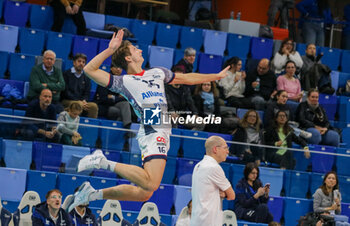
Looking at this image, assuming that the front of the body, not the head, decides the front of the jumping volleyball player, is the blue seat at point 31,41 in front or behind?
behind

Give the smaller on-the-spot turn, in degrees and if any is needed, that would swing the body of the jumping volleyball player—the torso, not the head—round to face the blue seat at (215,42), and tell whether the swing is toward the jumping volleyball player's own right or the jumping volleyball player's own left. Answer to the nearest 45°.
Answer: approximately 135° to the jumping volleyball player's own left

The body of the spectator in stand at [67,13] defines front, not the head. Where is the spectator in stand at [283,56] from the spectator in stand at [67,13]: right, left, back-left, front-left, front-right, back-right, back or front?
left

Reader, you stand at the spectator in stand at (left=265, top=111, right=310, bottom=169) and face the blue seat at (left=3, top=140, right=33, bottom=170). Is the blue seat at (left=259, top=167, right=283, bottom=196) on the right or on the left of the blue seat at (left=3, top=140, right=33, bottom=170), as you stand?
left

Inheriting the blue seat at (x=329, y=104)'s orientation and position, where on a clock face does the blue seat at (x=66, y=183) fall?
the blue seat at (x=66, y=183) is roughly at 1 o'clock from the blue seat at (x=329, y=104).

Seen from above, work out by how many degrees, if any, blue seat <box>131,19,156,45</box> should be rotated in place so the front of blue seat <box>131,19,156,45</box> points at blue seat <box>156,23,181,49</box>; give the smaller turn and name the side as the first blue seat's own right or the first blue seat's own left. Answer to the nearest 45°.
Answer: approximately 90° to the first blue seat's own left

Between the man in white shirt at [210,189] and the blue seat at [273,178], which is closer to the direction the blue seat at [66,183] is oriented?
the man in white shirt

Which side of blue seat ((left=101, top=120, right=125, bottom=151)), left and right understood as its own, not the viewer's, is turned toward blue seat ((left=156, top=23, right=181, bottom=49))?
back

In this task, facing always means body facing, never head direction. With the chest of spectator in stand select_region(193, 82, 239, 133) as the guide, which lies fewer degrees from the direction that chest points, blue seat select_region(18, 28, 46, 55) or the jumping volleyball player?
the jumping volleyball player

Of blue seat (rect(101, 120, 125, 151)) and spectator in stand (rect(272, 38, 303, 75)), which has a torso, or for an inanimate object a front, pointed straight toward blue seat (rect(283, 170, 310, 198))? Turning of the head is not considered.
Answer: the spectator in stand
